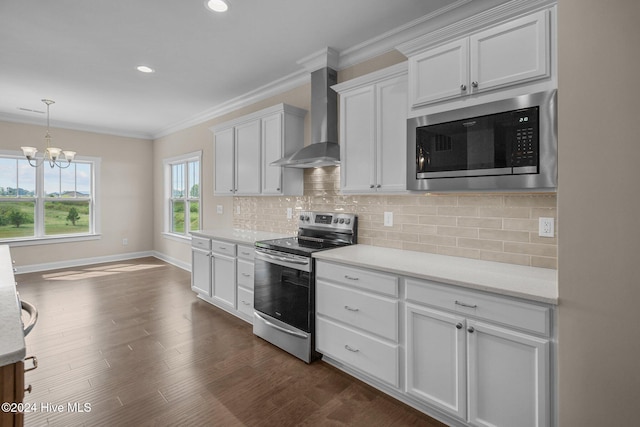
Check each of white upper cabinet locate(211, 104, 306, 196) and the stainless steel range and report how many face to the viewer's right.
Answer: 0

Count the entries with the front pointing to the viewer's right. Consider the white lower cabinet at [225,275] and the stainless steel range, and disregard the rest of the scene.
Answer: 0

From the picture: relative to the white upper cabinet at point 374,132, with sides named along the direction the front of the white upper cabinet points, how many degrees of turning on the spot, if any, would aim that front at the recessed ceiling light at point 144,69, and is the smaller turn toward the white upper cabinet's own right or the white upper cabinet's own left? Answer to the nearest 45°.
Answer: approximately 45° to the white upper cabinet's own right

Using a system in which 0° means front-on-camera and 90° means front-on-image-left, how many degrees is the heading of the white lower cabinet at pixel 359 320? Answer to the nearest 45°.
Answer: approximately 45°

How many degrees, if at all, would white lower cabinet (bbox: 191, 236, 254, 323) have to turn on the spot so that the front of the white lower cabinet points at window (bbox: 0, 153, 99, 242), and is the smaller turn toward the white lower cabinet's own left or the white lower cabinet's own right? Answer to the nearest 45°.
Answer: approximately 90° to the white lower cabinet's own right

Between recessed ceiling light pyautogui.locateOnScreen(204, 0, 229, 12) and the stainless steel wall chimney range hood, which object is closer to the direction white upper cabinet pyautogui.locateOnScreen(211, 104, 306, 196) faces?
the recessed ceiling light

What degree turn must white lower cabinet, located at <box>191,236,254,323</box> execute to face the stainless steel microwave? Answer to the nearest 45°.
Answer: approximately 90° to its left

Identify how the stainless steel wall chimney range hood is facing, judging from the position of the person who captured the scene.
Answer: facing the viewer and to the left of the viewer

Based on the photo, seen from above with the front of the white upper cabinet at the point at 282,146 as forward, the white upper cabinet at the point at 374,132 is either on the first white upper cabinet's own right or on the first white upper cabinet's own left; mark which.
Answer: on the first white upper cabinet's own left

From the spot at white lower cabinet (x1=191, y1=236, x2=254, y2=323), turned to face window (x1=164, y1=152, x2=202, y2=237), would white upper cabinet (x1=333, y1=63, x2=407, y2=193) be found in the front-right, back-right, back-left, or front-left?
back-right

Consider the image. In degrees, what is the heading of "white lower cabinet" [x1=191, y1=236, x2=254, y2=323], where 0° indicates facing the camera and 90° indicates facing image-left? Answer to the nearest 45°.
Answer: approximately 45°
